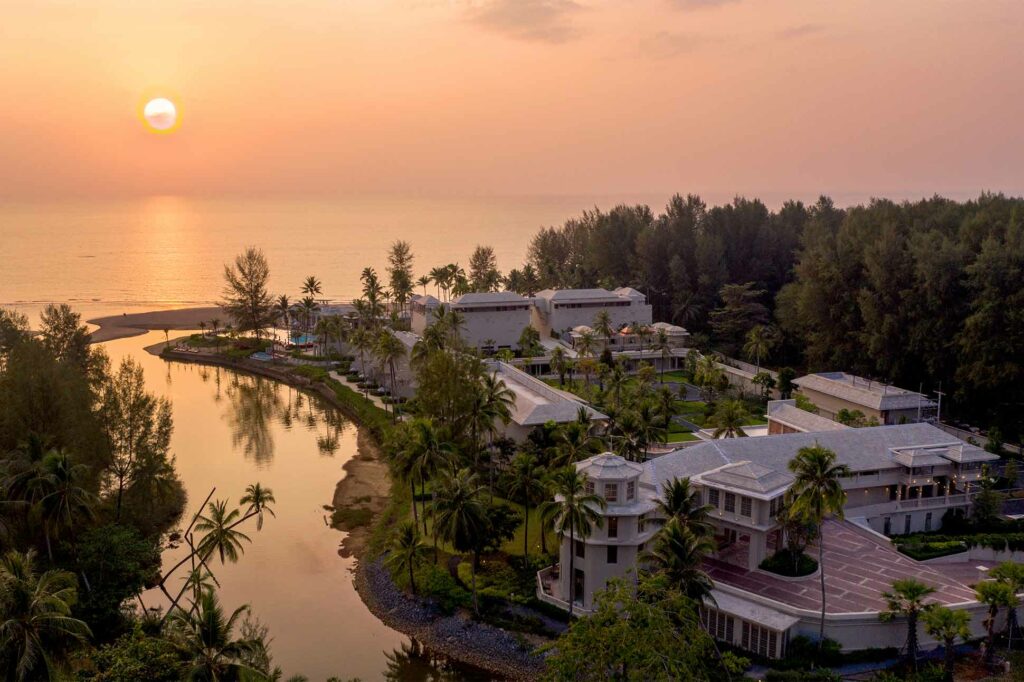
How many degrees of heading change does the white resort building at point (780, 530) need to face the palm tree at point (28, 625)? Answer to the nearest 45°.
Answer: approximately 45° to its right

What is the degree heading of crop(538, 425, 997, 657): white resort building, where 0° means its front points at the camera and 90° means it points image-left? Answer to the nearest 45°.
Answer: approximately 0°

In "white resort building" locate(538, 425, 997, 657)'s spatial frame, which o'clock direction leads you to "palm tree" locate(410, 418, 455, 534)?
The palm tree is roughly at 3 o'clock from the white resort building.

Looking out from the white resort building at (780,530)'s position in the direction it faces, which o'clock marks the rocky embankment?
The rocky embankment is roughly at 2 o'clock from the white resort building.

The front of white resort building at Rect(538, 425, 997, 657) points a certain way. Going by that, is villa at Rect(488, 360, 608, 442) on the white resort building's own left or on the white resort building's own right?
on the white resort building's own right

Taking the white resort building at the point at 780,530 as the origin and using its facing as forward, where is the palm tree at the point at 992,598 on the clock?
The palm tree is roughly at 10 o'clock from the white resort building.

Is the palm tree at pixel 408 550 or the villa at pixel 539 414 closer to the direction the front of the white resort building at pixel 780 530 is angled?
the palm tree

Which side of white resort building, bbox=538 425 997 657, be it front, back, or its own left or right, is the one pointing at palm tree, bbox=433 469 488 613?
right
